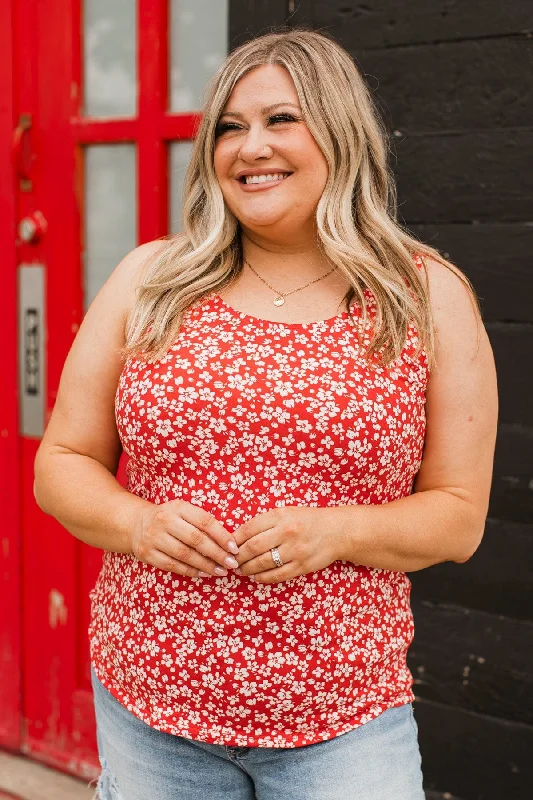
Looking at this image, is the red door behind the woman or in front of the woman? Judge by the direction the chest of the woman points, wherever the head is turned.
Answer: behind

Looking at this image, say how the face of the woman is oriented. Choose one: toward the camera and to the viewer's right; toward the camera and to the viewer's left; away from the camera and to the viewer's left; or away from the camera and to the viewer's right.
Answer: toward the camera and to the viewer's left

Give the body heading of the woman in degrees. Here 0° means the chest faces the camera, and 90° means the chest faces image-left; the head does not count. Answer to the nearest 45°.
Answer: approximately 0°
